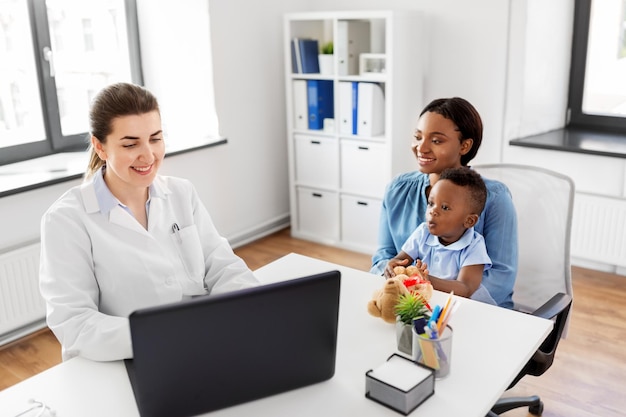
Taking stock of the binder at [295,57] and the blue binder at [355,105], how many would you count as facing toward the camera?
2

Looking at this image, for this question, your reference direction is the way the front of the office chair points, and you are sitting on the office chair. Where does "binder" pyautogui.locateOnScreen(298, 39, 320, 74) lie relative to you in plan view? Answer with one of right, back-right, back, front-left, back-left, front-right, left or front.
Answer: right

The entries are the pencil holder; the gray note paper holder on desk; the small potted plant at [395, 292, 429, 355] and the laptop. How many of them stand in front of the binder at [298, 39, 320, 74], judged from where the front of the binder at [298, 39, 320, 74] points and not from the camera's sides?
4

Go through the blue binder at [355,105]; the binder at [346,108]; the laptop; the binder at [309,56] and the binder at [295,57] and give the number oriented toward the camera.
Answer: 4

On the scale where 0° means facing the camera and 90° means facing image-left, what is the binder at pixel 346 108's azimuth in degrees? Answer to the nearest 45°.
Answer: approximately 0°

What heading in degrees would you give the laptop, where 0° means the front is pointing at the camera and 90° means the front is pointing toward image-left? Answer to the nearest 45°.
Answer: approximately 135°

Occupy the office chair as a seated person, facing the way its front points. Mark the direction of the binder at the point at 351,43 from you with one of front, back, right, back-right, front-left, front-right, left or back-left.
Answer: right

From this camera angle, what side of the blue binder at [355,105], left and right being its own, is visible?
front

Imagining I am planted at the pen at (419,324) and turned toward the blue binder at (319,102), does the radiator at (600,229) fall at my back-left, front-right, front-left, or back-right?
front-right

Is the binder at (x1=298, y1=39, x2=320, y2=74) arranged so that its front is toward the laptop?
yes

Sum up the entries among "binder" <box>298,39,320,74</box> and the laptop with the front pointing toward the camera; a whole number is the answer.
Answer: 1

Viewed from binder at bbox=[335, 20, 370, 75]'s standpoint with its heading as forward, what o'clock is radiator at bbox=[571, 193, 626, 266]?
The radiator is roughly at 8 o'clock from the binder.

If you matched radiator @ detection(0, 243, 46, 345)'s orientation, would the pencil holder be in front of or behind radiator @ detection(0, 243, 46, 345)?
in front

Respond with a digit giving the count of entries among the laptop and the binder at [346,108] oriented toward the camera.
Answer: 1

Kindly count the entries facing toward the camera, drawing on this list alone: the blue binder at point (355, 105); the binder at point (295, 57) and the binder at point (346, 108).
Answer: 3

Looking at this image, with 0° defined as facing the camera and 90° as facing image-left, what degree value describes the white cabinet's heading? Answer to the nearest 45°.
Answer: approximately 45°

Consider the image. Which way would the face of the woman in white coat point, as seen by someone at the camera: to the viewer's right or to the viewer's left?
to the viewer's right

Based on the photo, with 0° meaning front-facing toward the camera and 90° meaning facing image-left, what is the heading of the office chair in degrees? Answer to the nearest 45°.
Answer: approximately 45°
